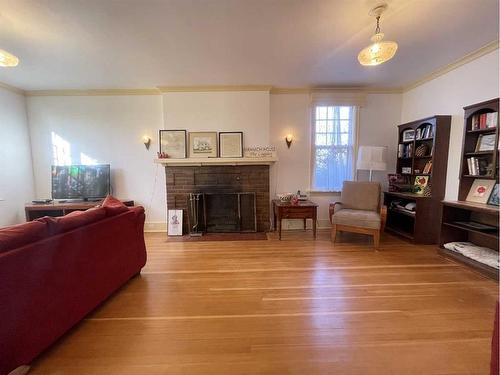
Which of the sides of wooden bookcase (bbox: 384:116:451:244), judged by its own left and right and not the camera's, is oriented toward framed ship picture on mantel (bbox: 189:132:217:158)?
front

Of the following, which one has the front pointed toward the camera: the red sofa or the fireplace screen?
the fireplace screen

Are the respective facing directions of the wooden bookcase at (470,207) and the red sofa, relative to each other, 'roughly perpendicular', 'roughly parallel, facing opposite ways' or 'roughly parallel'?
roughly parallel

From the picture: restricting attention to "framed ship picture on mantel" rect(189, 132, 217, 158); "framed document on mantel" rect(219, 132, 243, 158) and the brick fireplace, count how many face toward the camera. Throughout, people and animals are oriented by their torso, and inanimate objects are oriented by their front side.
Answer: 3

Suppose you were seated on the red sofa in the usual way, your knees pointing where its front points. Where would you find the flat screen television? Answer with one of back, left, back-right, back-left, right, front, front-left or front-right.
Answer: front-right

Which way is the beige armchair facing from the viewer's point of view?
toward the camera

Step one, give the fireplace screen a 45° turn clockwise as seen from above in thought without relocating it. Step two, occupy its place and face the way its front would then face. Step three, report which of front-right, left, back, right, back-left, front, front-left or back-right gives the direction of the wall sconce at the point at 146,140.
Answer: front-right

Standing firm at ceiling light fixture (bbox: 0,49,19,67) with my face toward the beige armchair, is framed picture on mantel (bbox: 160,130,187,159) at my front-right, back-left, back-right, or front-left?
front-left

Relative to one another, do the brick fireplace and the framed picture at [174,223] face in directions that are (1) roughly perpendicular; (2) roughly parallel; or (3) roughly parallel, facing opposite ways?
roughly parallel

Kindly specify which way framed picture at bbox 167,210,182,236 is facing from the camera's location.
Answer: facing the viewer

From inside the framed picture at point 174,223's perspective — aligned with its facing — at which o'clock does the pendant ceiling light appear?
The pendant ceiling light is roughly at 11 o'clock from the framed picture.

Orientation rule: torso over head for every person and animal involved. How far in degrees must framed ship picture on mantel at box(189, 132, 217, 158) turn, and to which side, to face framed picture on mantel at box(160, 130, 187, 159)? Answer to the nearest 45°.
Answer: approximately 90° to its right

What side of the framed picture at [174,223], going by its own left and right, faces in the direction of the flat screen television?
right

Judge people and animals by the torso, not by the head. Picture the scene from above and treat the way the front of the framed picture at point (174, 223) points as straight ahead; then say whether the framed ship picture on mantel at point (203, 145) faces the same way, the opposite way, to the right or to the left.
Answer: the same way

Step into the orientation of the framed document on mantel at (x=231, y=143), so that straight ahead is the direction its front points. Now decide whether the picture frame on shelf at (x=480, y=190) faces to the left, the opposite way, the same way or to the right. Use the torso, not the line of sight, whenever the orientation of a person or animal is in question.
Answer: to the right

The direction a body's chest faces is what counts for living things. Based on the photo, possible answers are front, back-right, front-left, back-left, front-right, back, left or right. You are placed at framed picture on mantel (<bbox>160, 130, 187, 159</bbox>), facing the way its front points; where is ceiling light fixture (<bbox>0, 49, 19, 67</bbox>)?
front-right

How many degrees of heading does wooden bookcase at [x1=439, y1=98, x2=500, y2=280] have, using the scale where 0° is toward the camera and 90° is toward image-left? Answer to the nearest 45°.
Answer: approximately 45°

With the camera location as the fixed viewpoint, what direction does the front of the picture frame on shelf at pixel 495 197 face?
facing the viewer and to the left of the viewer
